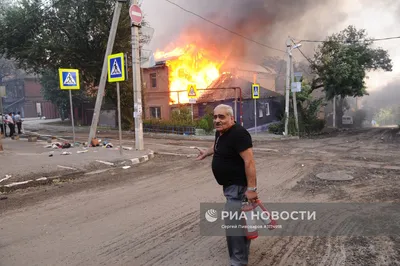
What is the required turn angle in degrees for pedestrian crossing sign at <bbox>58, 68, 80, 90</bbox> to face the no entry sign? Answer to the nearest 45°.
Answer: approximately 90° to its left

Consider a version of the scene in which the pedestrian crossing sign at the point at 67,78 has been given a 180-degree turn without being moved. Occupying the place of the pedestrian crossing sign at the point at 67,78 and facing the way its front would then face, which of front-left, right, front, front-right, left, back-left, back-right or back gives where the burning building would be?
front-right

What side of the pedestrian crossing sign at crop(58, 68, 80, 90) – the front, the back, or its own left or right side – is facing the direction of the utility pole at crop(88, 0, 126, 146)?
left

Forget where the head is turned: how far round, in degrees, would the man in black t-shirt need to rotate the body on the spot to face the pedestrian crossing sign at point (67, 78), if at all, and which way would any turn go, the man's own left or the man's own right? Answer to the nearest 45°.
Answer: approximately 90° to the man's own right

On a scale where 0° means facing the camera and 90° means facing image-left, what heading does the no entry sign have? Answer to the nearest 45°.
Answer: approximately 315°

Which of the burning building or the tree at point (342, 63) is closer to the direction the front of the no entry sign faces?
the tree

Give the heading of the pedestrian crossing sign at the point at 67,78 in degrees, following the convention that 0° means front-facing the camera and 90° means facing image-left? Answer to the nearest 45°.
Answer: approximately 0°

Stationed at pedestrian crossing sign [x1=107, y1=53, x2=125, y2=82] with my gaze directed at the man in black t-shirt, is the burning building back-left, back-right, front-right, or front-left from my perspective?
back-left

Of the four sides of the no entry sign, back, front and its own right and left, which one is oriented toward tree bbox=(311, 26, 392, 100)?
left
